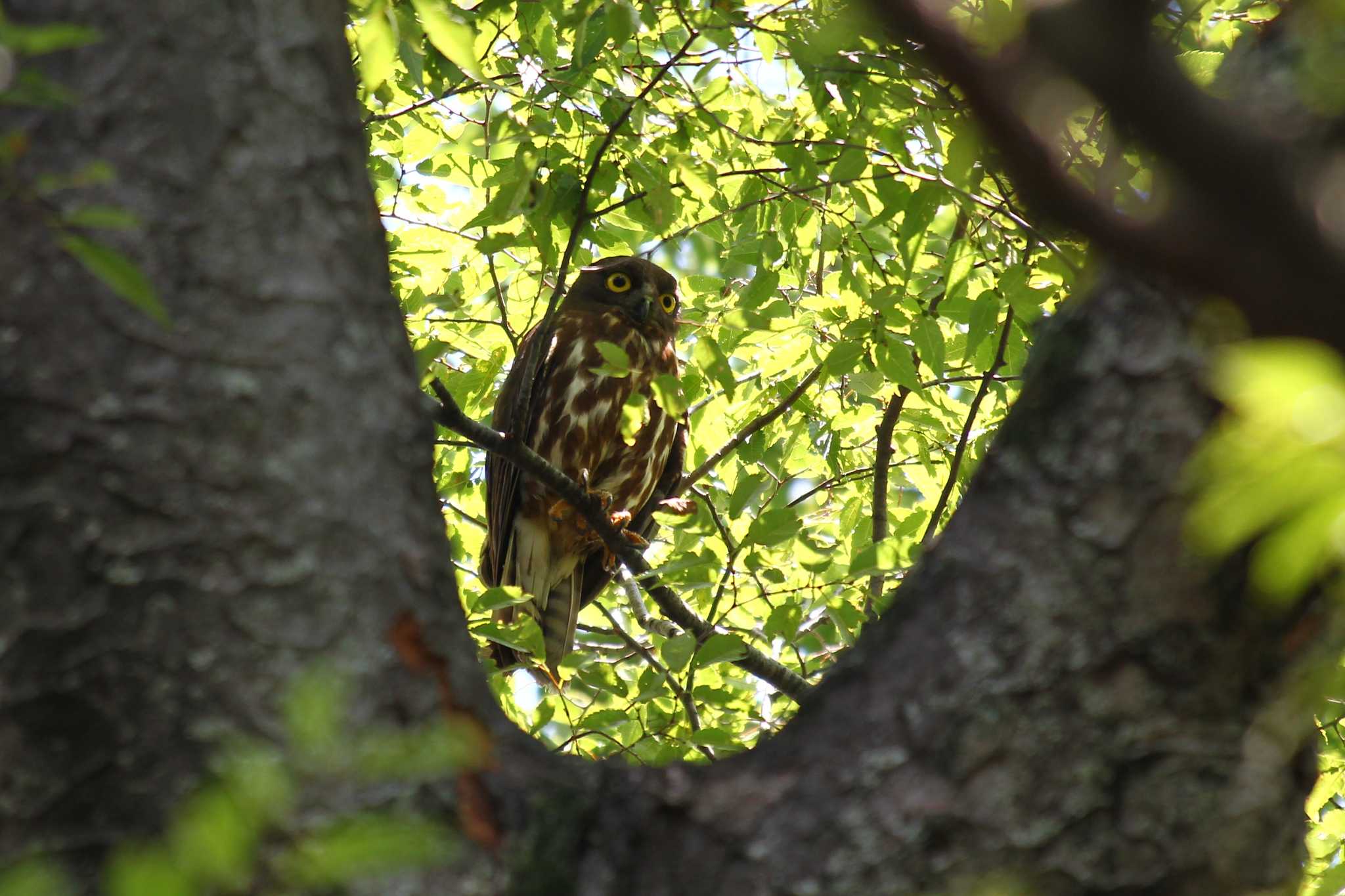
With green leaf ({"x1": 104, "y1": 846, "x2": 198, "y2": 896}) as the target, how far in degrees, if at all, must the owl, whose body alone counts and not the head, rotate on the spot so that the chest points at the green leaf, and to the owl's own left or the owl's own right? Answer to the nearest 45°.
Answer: approximately 45° to the owl's own right

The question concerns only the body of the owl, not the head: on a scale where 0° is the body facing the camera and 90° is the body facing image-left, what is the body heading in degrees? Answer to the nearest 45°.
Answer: approximately 315°

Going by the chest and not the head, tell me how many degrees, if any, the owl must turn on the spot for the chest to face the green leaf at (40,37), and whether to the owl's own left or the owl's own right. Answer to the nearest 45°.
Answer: approximately 45° to the owl's own right
